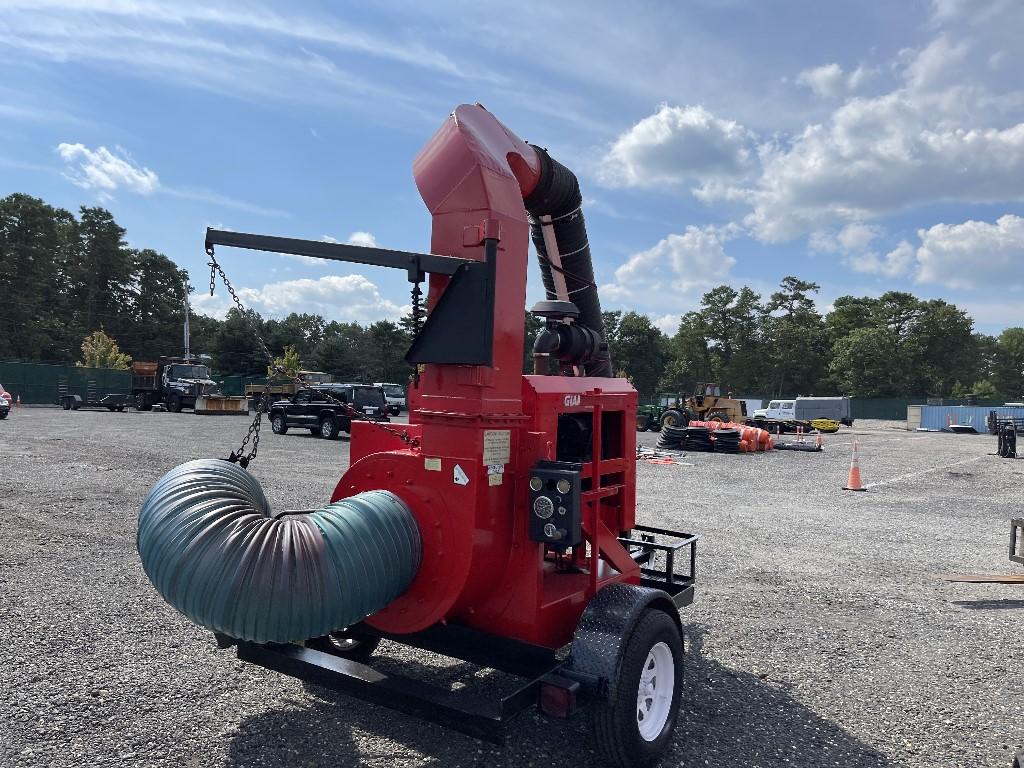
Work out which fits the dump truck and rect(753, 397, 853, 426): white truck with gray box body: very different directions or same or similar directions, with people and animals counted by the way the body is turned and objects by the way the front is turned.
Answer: very different directions

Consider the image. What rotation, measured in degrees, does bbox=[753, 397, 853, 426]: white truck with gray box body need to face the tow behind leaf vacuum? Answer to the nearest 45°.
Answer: approximately 90° to its left

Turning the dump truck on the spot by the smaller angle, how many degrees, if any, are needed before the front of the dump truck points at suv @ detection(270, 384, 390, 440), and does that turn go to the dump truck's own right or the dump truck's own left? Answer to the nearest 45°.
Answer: approximately 45° to the dump truck's own right

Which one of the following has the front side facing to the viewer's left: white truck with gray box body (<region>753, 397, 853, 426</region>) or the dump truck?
the white truck with gray box body

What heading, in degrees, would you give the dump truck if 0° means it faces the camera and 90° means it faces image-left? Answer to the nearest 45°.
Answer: approximately 315°

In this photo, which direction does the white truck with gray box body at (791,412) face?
to the viewer's left
